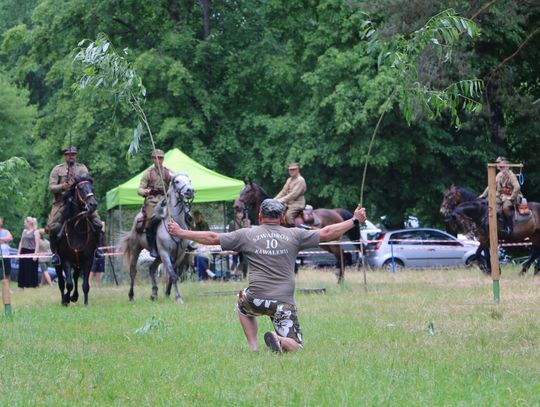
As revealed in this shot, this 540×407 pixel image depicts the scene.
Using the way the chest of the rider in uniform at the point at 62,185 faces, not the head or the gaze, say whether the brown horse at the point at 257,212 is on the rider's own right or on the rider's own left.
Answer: on the rider's own left

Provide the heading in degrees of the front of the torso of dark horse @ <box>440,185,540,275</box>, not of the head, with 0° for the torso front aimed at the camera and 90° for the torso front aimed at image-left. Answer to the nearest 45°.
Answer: approximately 90°

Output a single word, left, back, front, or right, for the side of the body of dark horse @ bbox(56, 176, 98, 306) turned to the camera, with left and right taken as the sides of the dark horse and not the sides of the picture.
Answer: front

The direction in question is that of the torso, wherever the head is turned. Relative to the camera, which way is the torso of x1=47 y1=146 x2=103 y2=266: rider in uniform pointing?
toward the camera

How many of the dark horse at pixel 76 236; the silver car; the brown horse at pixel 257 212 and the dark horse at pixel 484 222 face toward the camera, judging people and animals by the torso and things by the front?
1

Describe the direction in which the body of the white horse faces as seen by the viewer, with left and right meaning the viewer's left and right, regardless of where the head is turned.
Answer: facing the viewer and to the right of the viewer

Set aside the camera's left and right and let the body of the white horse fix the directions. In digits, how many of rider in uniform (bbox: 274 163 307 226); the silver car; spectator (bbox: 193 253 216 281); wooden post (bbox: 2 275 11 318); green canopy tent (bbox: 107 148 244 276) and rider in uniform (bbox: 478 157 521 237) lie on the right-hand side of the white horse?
1

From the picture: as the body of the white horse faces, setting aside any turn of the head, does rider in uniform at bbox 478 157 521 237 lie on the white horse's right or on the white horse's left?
on the white horse's left

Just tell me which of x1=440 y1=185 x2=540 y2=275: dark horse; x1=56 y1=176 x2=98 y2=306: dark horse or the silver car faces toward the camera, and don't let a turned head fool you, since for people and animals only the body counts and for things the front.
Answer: x1=56 y1=176 x2=98 y2=306: dark horse

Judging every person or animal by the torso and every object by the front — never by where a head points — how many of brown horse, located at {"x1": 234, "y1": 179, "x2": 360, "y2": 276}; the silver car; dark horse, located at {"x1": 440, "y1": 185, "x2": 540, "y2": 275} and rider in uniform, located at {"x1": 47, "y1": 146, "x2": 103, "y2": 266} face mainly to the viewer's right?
1

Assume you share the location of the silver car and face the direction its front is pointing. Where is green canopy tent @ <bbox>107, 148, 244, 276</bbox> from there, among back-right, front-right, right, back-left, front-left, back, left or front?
back-right

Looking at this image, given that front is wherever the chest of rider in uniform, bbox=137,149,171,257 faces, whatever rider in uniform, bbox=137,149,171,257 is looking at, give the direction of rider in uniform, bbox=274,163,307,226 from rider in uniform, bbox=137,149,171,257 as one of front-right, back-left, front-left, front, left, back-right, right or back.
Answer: left
